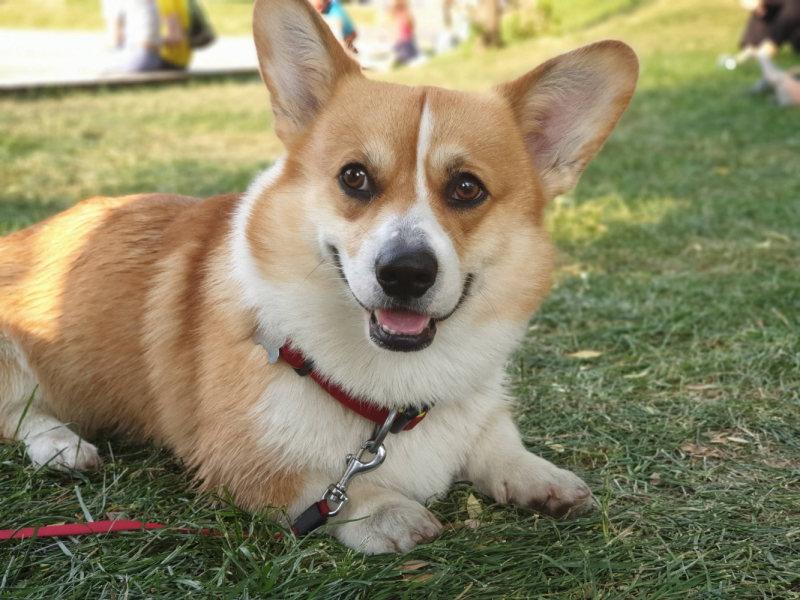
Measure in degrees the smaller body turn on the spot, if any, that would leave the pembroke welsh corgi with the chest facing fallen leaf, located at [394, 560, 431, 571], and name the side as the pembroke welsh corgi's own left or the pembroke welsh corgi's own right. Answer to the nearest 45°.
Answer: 0° — it already faces it

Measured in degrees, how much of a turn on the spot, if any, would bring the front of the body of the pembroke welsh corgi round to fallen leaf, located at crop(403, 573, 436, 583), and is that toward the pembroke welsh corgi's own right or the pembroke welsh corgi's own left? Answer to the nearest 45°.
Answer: approximately 45° to the pembroke welsh corgi's own right

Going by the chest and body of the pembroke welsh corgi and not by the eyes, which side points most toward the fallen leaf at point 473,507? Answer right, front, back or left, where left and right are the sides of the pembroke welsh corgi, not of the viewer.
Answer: front

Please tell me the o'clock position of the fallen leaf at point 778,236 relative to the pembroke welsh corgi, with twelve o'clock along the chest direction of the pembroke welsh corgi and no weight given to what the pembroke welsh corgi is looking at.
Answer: The fallen leaf is roughly at 9 o'clock from the pembroke welsh corgi.

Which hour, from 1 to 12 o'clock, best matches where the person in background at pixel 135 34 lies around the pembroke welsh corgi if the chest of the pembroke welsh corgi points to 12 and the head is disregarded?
The person in background is roughly at 7 o'clock from the pembroke welsh corgi.

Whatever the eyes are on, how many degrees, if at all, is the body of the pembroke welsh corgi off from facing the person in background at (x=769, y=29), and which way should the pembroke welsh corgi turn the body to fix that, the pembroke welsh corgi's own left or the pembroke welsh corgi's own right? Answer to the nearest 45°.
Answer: approximately 90° to the pembroke welsh corgi's own left

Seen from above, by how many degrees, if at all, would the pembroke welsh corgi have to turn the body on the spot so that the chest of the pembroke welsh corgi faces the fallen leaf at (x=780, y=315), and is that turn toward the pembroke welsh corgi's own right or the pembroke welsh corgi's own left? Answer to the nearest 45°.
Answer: approximately 90° to the pembroke welsh corgi's own left

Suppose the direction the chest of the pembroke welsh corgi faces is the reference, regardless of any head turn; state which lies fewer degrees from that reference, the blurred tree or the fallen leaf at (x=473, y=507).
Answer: the fallen leaf

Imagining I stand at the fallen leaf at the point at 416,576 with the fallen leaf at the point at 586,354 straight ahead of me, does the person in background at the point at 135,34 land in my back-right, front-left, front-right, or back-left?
front-left

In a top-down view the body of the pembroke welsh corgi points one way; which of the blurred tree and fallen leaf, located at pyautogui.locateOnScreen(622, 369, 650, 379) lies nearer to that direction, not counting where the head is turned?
the fallen leaf

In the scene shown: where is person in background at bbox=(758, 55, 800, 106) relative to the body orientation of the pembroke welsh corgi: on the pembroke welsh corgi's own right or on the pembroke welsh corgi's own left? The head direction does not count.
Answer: on the pembroke welsh corgi's own left

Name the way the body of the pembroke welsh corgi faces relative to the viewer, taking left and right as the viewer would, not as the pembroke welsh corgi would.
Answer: facing the viewer and to the right of the viewer

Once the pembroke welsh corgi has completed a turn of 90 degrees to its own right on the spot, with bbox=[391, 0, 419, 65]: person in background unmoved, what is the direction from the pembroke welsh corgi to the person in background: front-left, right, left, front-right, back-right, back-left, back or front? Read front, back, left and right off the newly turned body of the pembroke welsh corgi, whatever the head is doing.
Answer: back-right
